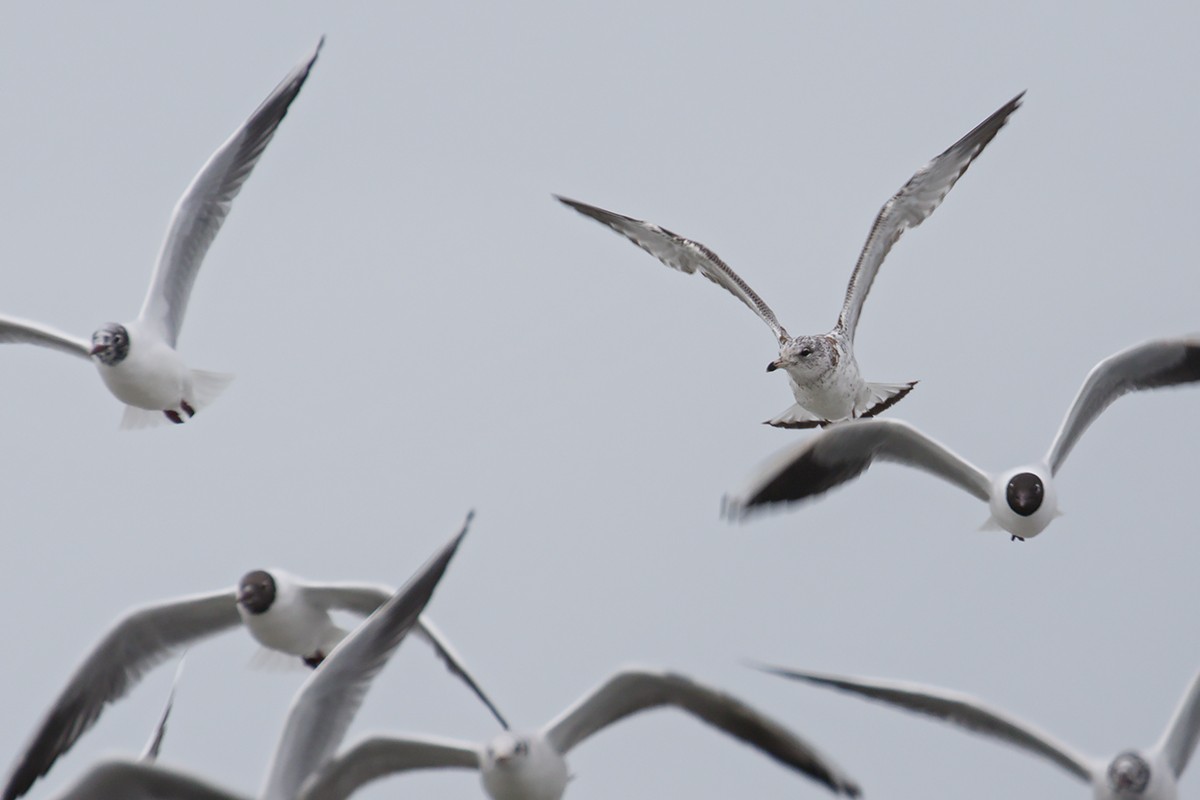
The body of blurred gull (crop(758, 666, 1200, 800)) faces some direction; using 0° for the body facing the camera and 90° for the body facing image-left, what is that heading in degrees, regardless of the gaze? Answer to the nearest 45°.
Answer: approximately 0°

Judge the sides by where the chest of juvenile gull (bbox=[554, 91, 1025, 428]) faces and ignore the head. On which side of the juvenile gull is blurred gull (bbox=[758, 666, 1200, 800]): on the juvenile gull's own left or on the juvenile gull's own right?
on the juvenile gull's own left

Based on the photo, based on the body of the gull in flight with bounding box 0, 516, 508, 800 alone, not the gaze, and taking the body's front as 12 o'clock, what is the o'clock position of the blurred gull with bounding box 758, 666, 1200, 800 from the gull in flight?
The blurred gull is roughly at 8 o'clock from the gull in flight.

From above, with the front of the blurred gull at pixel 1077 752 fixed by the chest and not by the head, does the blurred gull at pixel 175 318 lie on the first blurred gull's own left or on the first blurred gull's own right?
on the first blurred gull's own right
